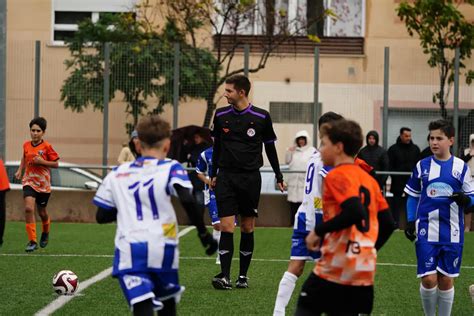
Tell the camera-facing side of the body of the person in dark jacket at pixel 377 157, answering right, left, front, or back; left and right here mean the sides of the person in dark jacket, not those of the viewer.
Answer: front

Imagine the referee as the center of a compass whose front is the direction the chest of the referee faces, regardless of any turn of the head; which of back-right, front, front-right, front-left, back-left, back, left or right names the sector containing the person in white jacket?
back

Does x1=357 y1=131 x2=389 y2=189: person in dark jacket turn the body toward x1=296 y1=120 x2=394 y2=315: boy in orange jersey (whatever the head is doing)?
yes

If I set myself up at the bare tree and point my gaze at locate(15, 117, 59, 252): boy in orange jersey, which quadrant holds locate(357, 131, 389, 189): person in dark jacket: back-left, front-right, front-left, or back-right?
front-left

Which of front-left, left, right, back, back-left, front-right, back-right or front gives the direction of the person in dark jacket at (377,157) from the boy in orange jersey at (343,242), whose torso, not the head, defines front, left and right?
front-right

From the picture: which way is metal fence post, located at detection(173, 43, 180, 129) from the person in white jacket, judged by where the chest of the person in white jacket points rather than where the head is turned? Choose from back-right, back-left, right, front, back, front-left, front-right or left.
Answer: right

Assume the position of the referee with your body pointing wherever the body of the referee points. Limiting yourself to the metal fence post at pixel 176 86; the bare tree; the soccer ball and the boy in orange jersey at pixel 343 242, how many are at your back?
2

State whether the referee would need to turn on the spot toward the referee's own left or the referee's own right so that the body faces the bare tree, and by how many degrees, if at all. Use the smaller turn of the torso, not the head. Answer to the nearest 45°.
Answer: approximately 180°

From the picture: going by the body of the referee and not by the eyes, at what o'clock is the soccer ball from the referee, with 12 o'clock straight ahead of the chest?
The soccer ball is roughly at 2 o'clock from the referee.

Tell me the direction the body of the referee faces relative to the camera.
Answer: toward the camera

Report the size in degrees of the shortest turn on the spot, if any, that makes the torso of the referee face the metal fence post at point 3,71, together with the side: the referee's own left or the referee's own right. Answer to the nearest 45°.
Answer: approximately 135° to the referee's own right

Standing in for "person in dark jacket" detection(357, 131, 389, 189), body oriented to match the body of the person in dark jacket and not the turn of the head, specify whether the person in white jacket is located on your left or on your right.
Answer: on your right
